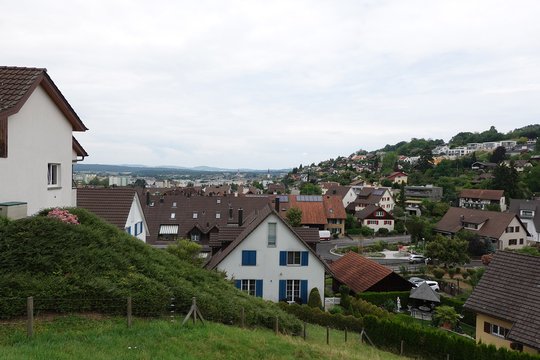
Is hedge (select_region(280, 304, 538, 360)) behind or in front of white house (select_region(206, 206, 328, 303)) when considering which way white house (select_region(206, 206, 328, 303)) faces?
in front

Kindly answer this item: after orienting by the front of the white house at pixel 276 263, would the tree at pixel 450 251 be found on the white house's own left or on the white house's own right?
on the white house's own left

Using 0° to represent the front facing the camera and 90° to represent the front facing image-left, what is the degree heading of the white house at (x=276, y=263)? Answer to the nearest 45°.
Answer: approximately 0°

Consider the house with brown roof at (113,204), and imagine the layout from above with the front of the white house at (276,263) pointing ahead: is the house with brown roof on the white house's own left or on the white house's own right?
on the white house's own right

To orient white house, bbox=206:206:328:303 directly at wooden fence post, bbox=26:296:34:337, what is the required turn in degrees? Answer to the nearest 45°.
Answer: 0° — it already faces it

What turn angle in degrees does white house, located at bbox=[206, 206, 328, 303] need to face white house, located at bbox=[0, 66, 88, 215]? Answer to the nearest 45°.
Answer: approximately 45° to its right

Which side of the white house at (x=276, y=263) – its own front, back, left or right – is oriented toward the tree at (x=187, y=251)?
right
